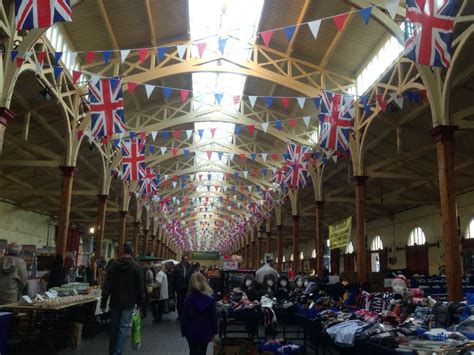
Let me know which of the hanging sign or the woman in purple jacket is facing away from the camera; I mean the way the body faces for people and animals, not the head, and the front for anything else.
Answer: the woman in purple jacket

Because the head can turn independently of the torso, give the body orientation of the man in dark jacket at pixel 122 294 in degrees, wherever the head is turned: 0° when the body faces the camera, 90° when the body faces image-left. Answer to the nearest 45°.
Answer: approximately 180°

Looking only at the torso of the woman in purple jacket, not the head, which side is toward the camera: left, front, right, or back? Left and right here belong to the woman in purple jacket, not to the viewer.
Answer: back

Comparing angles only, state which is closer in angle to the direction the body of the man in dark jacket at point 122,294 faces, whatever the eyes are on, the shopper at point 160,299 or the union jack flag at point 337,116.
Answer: the shopper

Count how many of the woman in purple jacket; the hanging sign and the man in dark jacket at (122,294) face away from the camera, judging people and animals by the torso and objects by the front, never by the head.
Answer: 2

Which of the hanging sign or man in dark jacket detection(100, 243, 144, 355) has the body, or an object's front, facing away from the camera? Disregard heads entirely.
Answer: the man in dark jacket

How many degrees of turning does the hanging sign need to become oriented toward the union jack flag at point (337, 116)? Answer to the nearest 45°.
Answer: approximately 45° to its left

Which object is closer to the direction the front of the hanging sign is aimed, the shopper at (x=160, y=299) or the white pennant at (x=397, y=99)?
the shopper
